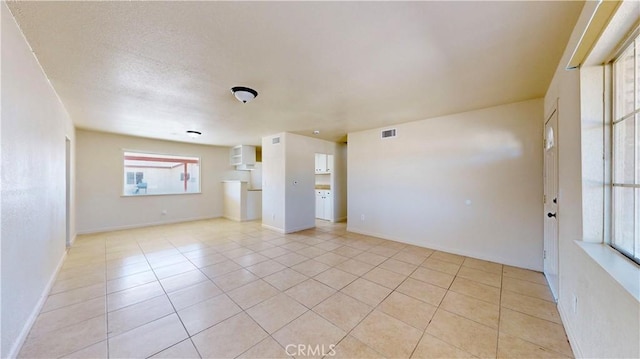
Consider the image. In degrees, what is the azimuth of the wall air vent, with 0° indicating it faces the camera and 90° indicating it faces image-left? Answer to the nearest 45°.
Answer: approximately 45°

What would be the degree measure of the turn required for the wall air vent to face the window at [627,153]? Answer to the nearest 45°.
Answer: approximately 90° to its left

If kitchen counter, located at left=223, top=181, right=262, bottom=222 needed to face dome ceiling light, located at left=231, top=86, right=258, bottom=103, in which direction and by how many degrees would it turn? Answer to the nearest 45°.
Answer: approximately 45° to its right

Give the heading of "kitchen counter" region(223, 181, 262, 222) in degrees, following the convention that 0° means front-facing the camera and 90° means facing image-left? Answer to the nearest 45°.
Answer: approximately 315°
